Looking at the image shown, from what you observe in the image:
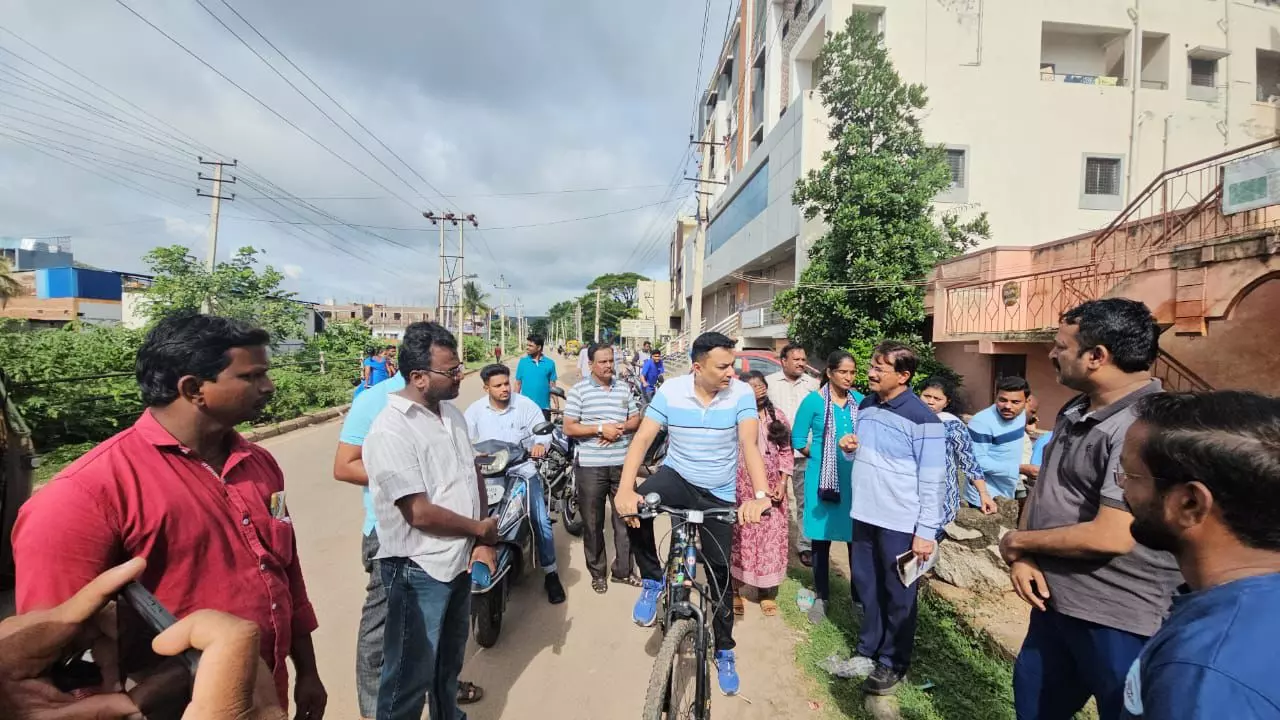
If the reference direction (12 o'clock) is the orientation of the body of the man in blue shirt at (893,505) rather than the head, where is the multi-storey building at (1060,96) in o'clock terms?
The multi-storey building is roughly at 5 o'clock from the man in blue shirt.

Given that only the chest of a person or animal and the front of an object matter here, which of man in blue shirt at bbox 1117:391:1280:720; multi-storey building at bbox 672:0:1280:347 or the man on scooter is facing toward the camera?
the man on scooter

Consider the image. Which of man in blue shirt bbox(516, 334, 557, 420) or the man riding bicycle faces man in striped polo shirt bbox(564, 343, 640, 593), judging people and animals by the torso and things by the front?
the man in blue shirt

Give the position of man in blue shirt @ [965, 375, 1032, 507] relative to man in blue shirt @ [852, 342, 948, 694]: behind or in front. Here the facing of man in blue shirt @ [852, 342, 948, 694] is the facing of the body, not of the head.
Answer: behind

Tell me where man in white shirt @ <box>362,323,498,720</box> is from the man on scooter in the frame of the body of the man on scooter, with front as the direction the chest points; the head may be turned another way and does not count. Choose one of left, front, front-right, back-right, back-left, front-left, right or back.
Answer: front

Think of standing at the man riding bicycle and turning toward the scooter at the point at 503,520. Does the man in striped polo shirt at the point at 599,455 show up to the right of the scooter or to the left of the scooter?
right

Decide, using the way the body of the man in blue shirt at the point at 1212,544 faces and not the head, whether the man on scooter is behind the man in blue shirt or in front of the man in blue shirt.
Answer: in front

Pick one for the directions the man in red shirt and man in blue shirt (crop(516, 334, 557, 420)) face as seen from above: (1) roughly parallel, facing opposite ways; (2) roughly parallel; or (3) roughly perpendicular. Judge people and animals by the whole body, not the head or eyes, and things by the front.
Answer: roughly perpendicular

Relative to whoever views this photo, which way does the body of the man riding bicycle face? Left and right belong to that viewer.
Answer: facing the viewer

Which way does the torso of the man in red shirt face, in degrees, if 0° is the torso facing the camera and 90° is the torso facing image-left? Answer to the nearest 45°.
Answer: approximately 315°

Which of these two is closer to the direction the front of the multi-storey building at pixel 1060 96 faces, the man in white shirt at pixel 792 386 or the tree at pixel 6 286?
the tree

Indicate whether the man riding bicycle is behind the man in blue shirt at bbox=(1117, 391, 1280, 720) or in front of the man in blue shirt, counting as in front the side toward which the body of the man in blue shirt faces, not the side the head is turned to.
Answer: in front

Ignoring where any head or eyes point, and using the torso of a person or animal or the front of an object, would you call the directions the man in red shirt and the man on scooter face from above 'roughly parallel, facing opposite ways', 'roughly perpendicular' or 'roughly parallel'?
roughly perpendicular

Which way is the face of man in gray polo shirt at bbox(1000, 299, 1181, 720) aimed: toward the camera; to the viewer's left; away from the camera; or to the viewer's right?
to the viewer's left

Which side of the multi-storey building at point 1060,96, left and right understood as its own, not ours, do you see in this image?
left

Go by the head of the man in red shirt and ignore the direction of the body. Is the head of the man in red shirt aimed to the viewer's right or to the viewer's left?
to the viewer's right

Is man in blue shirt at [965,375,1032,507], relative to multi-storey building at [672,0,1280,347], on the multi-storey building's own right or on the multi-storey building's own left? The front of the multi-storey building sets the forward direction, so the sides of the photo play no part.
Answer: on the multi-storey building's own left

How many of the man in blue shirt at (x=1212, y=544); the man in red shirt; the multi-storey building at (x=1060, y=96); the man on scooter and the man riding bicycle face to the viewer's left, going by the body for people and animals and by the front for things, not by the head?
2
